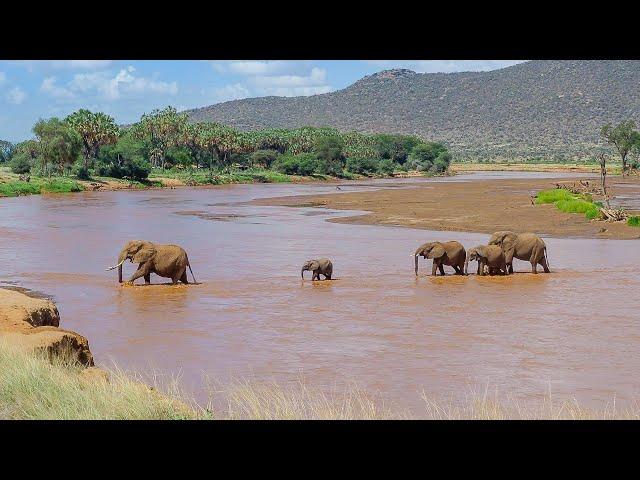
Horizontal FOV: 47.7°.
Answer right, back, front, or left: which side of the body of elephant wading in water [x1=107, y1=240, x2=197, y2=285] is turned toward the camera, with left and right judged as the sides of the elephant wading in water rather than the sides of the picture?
left

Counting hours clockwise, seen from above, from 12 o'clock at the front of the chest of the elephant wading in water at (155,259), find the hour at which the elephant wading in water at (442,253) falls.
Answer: the elephant wading in water at (442,253) is roughly at 6 o'clock from the elephant wading in water at (155,259).

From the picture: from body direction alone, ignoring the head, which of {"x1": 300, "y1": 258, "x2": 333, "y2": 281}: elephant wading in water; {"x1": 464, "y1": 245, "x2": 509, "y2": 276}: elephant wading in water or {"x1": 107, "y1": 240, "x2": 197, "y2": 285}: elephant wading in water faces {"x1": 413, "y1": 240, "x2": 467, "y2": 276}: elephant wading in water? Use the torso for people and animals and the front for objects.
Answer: {"x1": 464, "y1": 245, "x2": 509, "y2": 276}: elephant wading in water

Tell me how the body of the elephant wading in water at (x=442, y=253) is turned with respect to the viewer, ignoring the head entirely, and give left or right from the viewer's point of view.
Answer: facing to the left of the viewer

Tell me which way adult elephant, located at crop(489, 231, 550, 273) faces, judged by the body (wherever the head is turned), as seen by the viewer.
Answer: to the viewer's left

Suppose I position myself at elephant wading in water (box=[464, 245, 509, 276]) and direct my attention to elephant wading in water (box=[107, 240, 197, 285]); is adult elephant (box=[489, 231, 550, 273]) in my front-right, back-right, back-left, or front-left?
back-right

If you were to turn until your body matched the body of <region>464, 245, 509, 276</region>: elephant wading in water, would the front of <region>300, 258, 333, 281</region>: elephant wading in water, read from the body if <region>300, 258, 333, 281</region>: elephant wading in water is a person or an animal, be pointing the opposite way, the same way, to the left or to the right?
the same way

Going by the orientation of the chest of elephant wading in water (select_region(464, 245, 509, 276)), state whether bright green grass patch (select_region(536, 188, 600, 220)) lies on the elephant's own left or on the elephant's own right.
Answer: on the elephant's own right

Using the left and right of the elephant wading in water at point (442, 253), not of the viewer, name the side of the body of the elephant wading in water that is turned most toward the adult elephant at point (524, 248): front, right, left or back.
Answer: back

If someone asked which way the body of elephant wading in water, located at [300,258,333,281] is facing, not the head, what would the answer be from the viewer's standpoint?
to the viewer's left

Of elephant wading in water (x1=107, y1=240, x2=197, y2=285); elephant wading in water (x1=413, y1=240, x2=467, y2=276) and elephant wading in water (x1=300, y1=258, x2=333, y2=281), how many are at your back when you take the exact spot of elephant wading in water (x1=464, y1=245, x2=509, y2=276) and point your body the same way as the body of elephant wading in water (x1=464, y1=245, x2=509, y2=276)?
0

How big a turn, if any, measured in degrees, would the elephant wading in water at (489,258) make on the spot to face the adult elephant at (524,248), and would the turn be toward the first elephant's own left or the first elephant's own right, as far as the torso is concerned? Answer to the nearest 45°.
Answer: approximately 135° to the first elephant's own right

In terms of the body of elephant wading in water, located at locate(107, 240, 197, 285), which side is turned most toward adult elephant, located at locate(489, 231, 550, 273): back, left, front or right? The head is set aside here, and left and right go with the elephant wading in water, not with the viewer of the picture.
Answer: back

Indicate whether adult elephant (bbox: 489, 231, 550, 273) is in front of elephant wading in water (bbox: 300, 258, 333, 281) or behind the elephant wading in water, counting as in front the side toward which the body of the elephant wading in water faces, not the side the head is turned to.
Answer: behind

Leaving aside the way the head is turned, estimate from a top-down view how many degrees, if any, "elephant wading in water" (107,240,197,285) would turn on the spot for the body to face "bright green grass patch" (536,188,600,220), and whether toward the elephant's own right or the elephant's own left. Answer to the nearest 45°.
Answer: approximately 135° to the elephant's own right

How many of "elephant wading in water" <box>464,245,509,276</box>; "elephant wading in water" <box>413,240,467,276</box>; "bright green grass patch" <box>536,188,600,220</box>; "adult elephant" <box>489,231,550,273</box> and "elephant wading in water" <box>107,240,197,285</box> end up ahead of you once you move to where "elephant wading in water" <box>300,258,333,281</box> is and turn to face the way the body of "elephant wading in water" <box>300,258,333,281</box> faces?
1

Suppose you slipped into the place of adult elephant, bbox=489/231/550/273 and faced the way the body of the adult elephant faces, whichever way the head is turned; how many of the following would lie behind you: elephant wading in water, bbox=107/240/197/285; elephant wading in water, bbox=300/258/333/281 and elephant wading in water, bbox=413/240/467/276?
0

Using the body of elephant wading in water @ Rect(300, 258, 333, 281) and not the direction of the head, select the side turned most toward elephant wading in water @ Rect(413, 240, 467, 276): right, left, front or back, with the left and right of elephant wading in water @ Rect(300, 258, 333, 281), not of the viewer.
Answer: back

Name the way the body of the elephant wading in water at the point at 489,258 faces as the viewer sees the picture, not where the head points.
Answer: to the viewer's left

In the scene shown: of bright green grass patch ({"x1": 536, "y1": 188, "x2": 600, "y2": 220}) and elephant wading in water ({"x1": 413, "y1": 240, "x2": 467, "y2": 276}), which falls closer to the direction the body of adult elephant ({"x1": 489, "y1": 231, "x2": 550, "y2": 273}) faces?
the elephant wading in water
